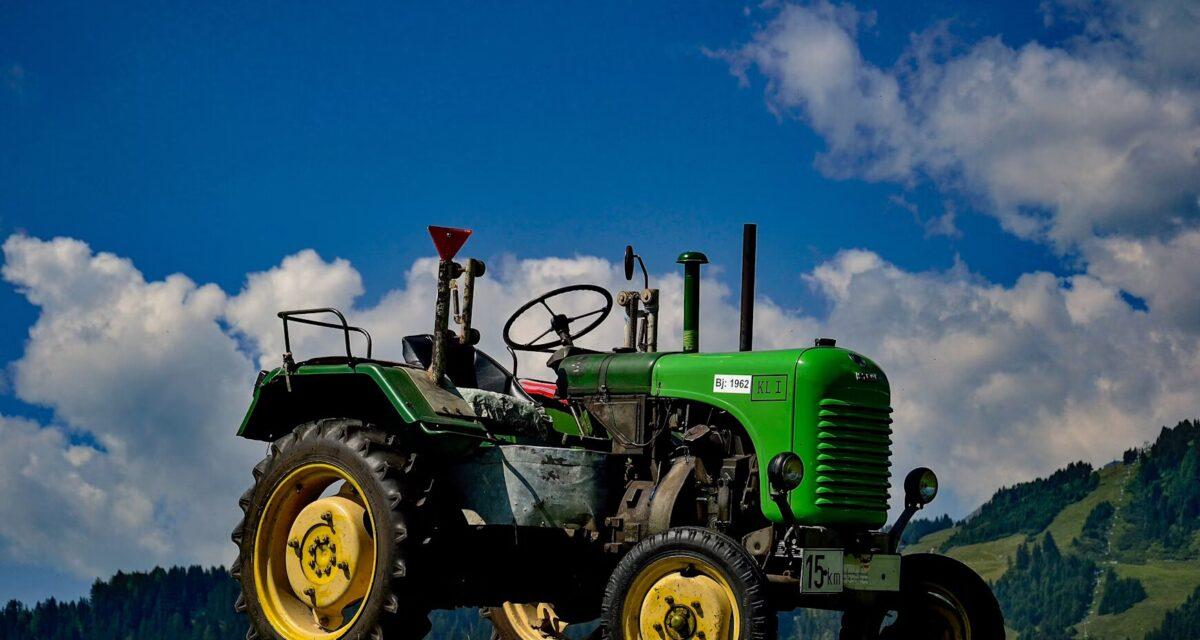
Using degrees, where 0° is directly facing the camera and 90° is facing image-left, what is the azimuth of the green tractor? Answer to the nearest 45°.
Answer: approximately 315°
